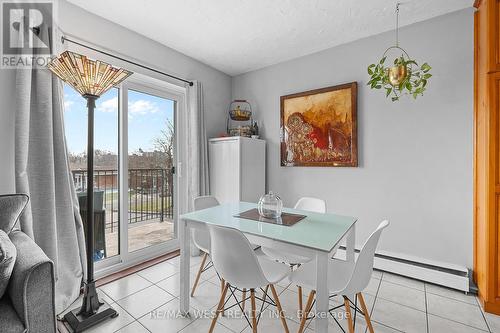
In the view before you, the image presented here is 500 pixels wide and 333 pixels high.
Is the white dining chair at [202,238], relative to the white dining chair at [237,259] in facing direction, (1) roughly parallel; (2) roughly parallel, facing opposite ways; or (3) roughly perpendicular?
roughly perpendicular

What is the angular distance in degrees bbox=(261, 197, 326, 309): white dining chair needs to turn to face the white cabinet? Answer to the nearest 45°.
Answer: approximately 90° to its right

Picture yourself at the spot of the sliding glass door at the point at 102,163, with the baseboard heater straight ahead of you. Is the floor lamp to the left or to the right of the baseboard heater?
right

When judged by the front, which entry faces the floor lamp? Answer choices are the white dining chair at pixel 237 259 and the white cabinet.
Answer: the white cabinet

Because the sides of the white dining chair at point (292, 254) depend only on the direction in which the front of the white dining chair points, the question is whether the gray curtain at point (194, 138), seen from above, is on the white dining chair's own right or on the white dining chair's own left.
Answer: on the white dining chair's own right

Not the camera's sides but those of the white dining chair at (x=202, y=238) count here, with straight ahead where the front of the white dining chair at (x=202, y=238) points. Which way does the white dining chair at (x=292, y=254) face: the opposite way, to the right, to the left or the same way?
to the right
